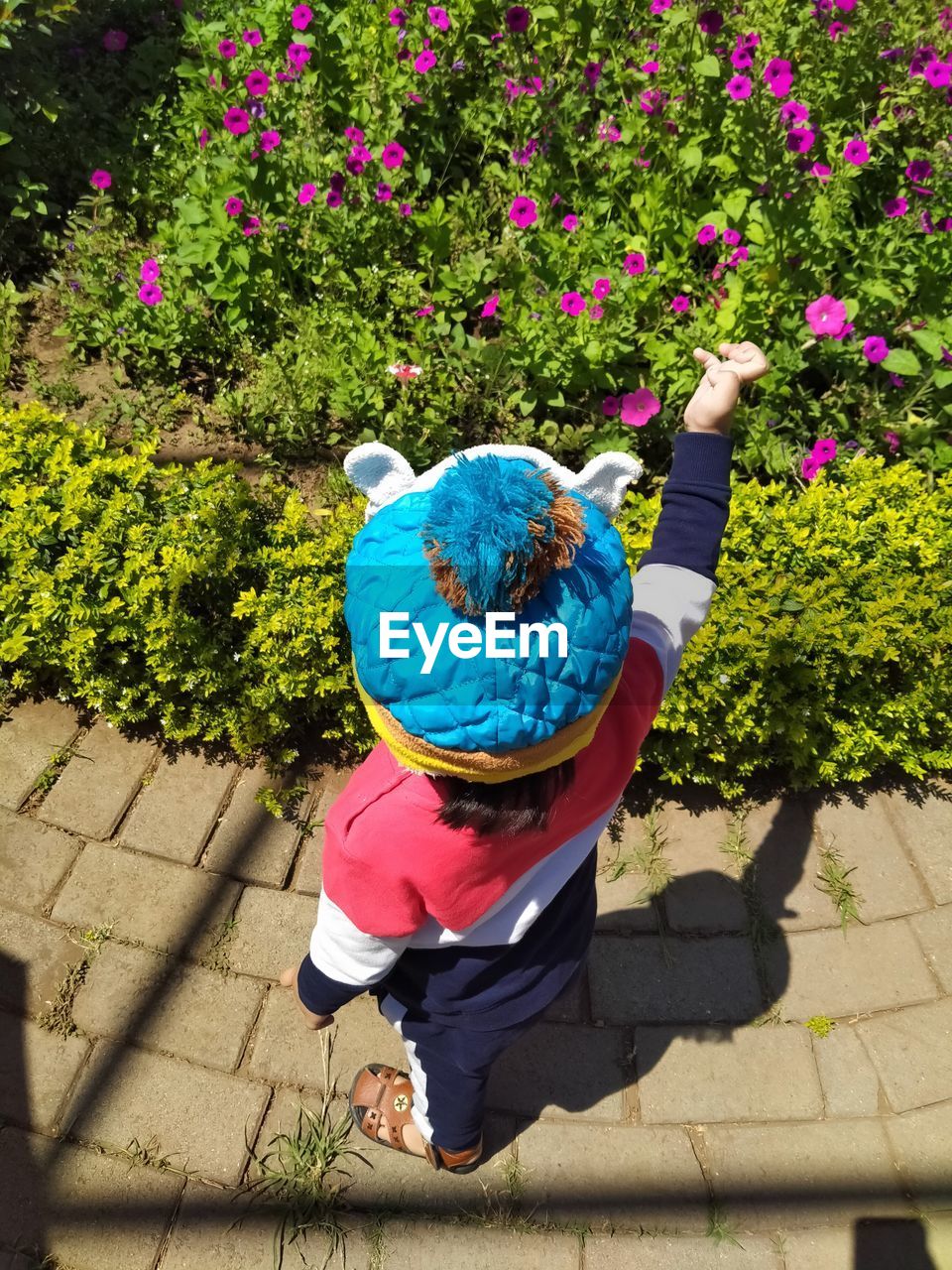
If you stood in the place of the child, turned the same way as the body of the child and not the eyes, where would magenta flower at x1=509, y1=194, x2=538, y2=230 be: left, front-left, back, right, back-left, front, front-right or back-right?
front-right

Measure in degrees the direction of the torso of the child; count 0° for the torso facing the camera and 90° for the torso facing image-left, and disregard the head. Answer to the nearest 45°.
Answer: approximately 135°

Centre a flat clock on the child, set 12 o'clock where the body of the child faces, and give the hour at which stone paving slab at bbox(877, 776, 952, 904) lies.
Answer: The stone paving slab is roughly at 3 o'clock from the child.

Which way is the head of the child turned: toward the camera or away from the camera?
away from the camera

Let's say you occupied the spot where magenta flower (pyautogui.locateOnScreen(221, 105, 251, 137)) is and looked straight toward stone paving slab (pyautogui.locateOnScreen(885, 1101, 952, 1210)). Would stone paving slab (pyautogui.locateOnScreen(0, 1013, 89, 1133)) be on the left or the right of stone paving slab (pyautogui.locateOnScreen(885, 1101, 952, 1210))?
right

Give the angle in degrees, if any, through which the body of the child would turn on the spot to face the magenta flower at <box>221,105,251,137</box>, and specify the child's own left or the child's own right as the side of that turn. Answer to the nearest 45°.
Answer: approximately 45° to the child's own right
